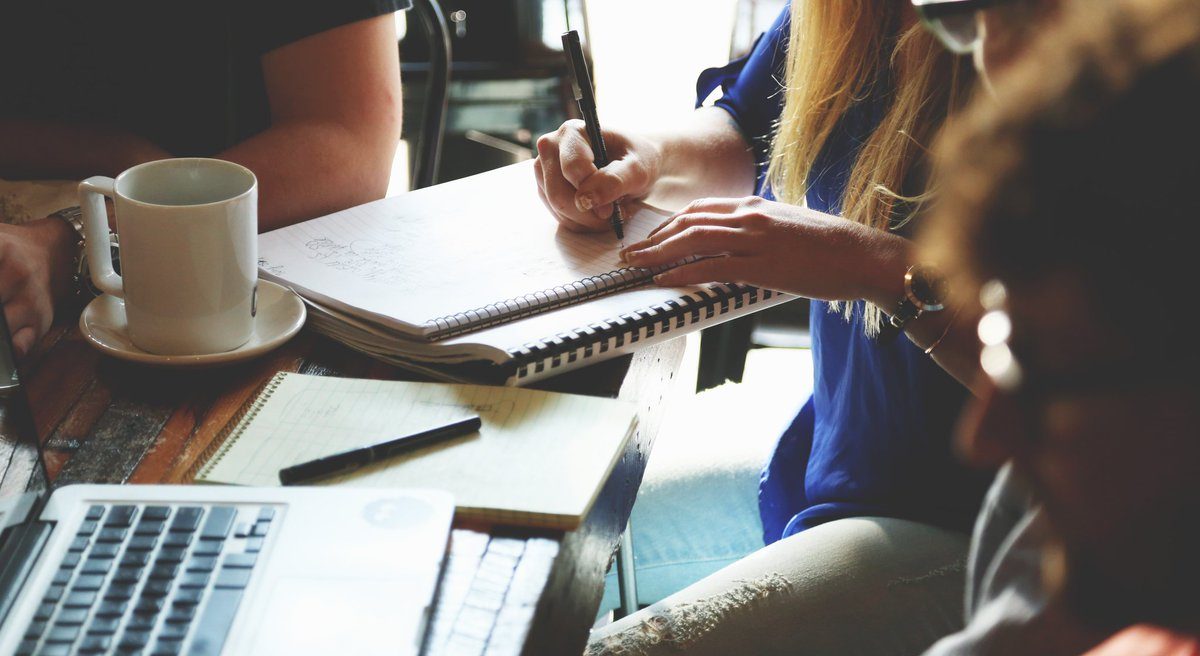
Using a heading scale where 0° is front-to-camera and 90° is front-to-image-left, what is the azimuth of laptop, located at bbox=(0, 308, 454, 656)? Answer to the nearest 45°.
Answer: approximately 270°

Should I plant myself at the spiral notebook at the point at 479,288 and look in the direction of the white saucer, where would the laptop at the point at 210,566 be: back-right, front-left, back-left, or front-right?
front-left
